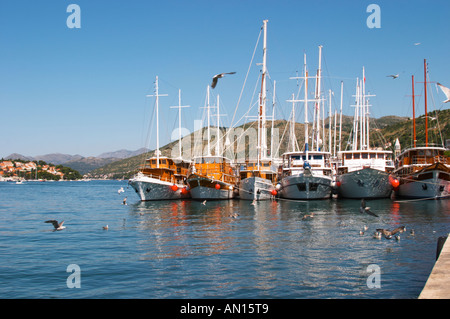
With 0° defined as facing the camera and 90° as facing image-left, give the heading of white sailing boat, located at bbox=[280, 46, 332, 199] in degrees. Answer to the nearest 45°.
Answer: approximately 0°

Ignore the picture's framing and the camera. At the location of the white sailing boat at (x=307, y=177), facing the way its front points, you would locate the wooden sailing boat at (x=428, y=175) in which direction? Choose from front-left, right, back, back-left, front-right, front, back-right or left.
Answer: left
